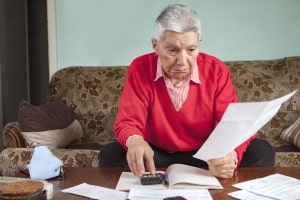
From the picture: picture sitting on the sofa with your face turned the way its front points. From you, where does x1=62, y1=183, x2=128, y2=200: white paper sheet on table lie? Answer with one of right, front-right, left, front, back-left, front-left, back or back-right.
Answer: front

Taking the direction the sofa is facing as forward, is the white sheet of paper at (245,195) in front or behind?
in front

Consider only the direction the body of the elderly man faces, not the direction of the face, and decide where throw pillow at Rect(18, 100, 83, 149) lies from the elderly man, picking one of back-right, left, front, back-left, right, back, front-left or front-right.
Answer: back-right

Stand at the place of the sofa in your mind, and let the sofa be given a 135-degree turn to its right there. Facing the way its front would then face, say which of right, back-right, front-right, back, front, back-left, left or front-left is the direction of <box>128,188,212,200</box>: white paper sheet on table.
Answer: back-left

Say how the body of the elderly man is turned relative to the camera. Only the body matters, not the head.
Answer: toward the camera
